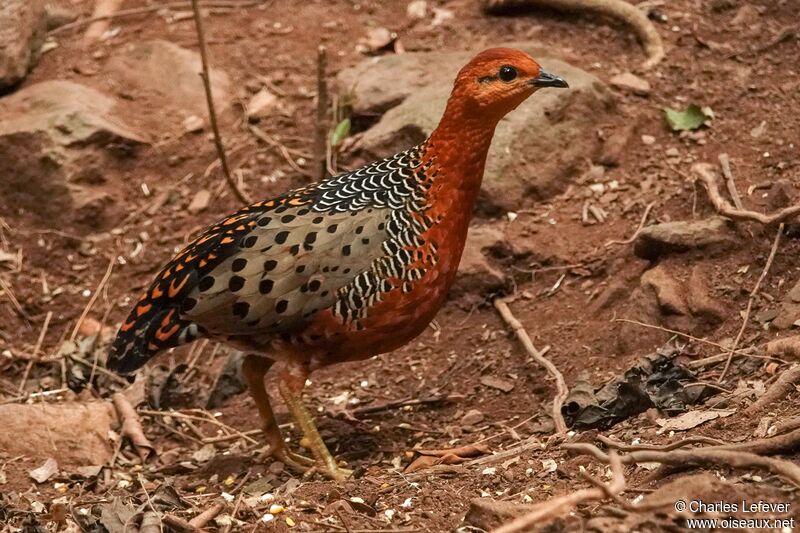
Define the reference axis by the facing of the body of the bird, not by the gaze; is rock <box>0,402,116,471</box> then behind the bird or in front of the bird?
behind

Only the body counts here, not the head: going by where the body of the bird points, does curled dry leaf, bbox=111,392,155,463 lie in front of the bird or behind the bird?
behind

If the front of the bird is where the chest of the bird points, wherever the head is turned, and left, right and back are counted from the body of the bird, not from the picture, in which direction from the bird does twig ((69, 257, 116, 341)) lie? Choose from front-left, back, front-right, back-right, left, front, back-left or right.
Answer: back-left

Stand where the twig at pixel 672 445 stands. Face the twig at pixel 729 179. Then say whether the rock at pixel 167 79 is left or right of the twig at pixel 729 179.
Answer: left

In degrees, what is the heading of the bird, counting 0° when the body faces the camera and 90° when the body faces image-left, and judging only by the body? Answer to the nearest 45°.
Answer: approximately 270°

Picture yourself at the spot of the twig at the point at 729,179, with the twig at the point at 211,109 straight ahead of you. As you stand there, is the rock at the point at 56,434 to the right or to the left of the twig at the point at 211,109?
left

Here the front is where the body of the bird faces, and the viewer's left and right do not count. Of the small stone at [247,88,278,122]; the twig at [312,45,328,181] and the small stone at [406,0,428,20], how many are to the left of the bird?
3

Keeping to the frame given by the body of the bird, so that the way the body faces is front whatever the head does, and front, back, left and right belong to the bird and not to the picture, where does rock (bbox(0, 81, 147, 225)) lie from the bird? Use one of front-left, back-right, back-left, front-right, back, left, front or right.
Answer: back-left

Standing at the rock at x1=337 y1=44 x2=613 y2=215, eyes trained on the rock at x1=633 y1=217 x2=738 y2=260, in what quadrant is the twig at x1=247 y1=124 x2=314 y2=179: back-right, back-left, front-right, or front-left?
back-right

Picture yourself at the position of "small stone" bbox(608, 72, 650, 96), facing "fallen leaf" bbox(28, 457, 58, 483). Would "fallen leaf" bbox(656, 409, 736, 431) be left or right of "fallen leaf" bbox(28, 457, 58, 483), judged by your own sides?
left

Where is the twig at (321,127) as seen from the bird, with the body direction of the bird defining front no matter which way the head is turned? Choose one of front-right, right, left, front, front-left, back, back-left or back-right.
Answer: left

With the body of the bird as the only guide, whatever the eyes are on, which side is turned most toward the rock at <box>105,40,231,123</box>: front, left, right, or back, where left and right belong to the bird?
left

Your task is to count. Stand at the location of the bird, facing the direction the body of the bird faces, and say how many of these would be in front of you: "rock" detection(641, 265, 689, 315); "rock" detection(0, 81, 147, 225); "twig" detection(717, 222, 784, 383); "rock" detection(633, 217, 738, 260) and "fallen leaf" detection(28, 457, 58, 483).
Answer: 3
